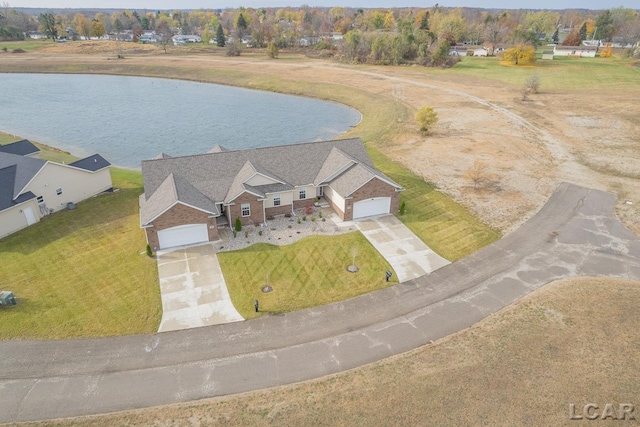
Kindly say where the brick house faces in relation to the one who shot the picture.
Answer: facing the viewer

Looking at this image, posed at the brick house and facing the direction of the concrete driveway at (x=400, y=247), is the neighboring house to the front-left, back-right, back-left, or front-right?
back-right

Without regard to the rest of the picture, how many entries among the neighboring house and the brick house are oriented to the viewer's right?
0

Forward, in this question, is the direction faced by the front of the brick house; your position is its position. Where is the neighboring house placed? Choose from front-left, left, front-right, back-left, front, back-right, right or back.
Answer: right

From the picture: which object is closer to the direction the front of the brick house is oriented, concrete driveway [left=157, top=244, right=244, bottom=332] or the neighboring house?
the concrete driveway

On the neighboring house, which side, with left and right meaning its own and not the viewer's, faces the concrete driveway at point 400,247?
left

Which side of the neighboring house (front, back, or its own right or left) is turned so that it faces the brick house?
left

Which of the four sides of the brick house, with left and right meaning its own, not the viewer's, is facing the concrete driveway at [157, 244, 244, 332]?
front

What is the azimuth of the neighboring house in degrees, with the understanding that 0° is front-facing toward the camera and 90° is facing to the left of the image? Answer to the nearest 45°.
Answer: approximately 45°

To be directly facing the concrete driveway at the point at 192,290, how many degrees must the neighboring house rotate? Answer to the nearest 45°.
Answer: approximately 45° to its left

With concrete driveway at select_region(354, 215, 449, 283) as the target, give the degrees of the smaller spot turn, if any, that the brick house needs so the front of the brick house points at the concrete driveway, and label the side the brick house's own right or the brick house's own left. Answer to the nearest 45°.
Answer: approximately 45° to the brick house's own left
